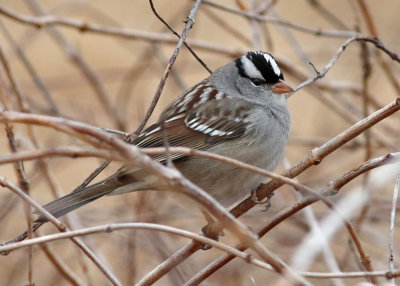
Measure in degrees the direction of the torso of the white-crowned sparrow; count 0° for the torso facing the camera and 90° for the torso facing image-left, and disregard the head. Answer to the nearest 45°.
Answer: approximately 270°

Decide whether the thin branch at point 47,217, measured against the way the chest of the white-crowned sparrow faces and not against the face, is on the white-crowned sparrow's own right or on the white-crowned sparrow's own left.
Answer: on the white-crowned sparrow's own right
